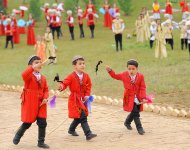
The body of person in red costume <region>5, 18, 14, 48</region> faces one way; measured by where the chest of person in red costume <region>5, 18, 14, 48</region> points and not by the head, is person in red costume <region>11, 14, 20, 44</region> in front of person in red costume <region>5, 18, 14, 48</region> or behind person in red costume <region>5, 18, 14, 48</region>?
behind

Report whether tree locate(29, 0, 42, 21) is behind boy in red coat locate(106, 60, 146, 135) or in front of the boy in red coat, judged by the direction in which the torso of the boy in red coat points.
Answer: behind

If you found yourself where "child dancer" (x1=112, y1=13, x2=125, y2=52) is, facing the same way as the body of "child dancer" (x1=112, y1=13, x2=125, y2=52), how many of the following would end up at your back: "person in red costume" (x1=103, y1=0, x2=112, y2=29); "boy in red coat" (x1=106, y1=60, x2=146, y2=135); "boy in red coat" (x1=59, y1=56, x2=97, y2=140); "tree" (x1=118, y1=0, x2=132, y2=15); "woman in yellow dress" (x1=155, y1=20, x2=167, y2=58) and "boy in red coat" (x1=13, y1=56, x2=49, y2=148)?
2
